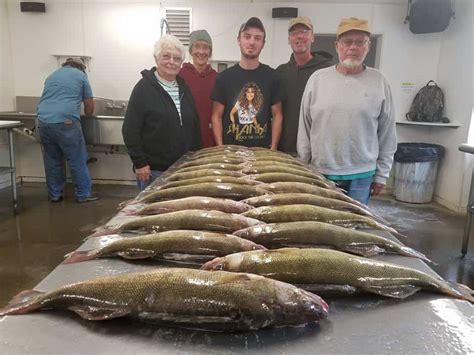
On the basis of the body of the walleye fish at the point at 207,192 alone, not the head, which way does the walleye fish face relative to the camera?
to the viewer's right

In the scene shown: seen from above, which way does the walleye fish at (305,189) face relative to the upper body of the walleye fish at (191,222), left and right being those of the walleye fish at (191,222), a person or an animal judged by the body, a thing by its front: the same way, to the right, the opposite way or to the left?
the opposite way

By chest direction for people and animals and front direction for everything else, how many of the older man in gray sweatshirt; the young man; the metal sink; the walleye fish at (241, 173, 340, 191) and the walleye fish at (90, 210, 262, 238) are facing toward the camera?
3

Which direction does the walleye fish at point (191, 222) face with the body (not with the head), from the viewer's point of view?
to the viewer's right

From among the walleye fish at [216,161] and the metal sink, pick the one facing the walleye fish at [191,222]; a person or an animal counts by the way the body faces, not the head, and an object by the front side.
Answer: the metal sink

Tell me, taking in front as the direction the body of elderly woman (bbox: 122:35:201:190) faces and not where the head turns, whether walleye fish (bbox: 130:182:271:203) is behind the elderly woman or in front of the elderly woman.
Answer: in front

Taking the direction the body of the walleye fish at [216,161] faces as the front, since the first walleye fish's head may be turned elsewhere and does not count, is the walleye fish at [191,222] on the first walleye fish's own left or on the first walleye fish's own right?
on the first walleye fish's own right

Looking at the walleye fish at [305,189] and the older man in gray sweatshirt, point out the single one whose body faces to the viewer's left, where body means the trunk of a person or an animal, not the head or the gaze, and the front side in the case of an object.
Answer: the walleye fish

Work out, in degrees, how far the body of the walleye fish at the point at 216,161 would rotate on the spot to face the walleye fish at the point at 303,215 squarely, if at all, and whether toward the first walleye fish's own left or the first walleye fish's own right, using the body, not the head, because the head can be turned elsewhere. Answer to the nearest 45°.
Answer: approximately 90° to the first walleye fish's own right

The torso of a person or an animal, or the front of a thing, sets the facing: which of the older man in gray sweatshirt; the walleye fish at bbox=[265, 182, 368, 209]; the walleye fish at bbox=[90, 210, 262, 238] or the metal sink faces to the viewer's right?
the walleye fish at bbox=[90, 210, 262, 238]

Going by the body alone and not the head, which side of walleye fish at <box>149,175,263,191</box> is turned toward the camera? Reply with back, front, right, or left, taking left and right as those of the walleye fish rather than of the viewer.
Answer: right

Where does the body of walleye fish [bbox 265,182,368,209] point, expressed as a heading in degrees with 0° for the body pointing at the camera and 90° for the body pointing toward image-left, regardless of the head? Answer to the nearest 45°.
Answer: approximately 90°
